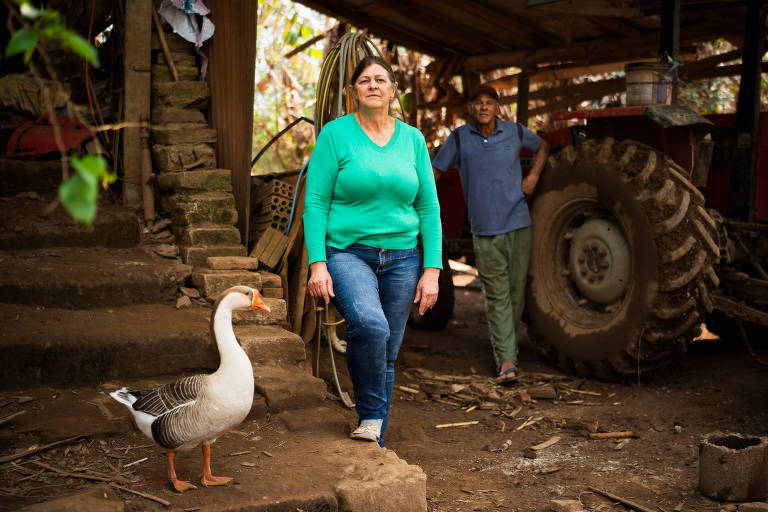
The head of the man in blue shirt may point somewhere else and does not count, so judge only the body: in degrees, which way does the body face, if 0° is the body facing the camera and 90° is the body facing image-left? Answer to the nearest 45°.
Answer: approximately 0°

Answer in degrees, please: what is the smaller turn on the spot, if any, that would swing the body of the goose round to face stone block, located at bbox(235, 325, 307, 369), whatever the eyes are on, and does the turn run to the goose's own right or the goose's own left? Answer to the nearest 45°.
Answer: approximately 90° to the goose's own left

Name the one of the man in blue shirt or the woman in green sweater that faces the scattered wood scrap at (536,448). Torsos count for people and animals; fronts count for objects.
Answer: the man in blue shirt

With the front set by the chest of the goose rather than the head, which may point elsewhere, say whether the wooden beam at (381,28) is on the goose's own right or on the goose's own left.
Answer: on the goose's own left

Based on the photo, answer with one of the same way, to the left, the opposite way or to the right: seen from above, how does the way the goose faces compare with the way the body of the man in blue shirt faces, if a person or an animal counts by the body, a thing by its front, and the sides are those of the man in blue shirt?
to the left

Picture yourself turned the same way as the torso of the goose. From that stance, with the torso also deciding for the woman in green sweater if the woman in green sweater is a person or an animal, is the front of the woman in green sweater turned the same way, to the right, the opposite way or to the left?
to the right

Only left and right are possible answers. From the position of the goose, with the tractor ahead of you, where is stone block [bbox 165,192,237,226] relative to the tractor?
left

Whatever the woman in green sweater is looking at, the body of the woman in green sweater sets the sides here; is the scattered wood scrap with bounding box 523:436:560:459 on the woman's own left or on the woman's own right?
on the woman's own left

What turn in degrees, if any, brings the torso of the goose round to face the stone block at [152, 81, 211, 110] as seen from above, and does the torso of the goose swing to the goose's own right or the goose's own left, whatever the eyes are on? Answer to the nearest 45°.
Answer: approximately 90° to the goose's own left

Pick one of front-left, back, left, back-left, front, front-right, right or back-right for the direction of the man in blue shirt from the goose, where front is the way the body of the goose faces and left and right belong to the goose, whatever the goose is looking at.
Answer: front-left

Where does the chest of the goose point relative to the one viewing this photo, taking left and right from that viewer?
facing to the right of the viewer

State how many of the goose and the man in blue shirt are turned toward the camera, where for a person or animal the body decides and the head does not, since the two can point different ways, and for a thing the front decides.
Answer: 1

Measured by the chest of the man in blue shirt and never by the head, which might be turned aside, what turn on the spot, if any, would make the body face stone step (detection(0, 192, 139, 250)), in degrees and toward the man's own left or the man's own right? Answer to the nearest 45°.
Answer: approximately 90° to the man's own right

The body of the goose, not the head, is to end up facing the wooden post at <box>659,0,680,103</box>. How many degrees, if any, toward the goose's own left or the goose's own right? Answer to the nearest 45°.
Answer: approximately 45° to the goose's own left
